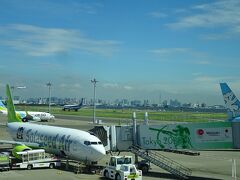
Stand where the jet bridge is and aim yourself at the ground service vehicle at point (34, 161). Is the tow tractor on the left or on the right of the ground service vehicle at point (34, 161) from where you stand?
left

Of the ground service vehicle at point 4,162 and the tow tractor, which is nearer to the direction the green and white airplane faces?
the tow tractor

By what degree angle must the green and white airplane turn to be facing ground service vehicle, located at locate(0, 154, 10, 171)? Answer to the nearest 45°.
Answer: approximately 135° to its right

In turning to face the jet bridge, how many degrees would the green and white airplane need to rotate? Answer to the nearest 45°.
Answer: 0° — it already faces it

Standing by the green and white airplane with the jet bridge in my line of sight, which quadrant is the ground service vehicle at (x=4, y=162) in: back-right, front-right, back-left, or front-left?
back-right
